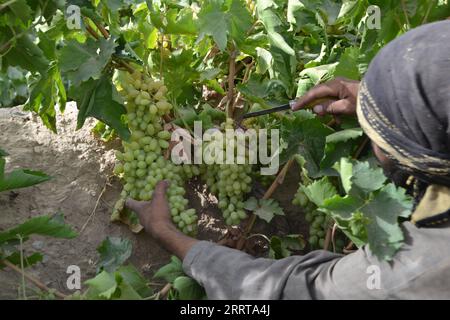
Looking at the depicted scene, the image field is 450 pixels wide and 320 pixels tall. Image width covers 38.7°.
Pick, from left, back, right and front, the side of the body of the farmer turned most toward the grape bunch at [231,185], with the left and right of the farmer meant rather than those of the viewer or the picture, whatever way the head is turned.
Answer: front

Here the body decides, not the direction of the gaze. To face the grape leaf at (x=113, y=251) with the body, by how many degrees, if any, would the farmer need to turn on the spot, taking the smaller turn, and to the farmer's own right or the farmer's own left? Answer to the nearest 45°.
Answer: approximately 45° to the farmer's own left

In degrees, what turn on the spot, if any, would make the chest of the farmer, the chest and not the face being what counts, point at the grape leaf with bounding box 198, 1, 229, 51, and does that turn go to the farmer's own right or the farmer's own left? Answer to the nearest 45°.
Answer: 0° — they already face it

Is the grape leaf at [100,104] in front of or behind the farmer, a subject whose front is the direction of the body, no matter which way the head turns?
in front

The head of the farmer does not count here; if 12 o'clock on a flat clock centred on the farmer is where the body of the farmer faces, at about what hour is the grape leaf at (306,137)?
The grape leaf is roughly at 1 o'clock from the farmer.

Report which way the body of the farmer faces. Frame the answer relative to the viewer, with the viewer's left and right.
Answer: facing away from the viewer and to the left of the viewer

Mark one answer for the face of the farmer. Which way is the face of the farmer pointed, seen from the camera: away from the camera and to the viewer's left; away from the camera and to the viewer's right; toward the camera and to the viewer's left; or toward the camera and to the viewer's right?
away from the camera and to the viewer's left

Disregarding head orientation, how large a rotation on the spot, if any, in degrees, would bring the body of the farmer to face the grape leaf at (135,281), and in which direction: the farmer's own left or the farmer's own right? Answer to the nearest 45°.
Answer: approximately 45° to the farmer's own left

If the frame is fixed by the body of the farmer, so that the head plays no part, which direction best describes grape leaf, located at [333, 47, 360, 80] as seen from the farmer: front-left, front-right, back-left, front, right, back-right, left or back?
front-right

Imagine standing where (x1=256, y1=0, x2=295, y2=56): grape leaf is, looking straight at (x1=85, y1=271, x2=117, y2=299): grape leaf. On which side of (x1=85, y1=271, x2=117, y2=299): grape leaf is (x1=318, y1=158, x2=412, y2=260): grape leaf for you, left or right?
left

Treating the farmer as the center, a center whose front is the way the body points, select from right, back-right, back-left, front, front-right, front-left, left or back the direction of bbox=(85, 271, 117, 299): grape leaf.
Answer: front-left
